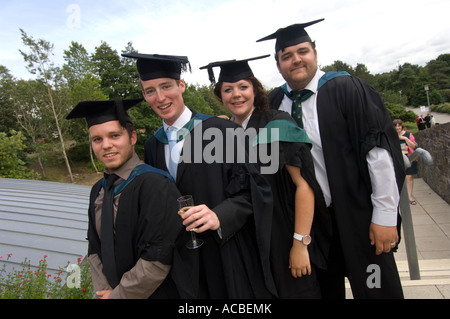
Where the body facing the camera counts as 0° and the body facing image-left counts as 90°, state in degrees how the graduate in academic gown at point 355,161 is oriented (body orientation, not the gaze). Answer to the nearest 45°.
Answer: approximately 45°

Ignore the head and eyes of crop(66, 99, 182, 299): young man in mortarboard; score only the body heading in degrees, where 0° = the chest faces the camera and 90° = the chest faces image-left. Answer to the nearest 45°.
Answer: approximately 45°

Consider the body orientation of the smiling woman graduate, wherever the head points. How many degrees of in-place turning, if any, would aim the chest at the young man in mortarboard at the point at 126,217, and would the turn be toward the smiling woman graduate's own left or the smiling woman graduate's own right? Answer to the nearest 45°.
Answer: approximately 45° to the smiling woman graduate's own right

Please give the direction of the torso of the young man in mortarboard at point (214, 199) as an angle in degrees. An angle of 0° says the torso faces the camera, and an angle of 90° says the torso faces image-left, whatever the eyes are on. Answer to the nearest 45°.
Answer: approximately 45°

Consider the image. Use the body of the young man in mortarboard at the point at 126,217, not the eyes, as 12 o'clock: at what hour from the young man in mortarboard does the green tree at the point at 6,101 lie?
The green tree is roughly at 4 o'clock from the young man in mortarboard.

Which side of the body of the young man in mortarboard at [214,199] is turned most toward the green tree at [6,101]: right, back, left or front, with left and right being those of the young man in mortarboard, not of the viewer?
right

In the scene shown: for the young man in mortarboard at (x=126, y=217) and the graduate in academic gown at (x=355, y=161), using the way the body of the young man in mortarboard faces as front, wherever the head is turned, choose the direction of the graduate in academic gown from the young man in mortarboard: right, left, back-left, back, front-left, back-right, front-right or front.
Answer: back-left

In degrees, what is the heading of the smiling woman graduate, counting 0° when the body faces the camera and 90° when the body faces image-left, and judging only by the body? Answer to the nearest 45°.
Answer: approximately 45°
